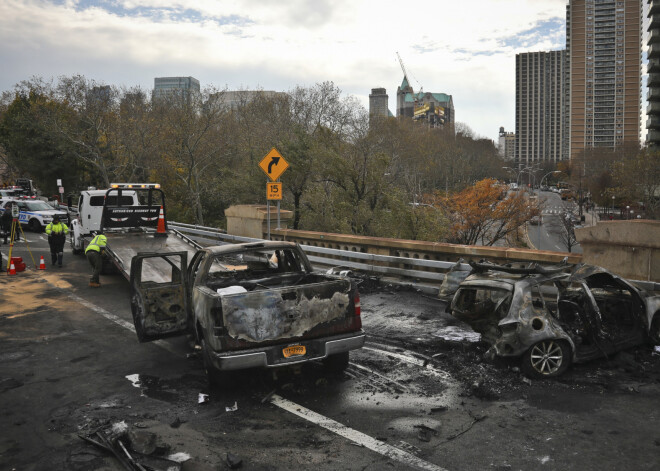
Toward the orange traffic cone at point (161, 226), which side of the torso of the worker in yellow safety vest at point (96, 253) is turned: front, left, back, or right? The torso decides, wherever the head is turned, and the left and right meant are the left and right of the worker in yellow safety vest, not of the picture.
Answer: front

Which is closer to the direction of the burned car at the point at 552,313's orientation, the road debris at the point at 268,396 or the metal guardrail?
the metal guardrail

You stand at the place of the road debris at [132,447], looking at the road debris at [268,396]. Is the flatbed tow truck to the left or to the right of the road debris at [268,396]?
left

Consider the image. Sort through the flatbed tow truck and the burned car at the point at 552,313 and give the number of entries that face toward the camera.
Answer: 0

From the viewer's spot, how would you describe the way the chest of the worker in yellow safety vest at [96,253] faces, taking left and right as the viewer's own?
facing away from the viewer and to the right of the viewer

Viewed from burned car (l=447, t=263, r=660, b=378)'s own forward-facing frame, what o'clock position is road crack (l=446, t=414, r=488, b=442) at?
The road crack is roughly at 5 o'clock from the burned car.

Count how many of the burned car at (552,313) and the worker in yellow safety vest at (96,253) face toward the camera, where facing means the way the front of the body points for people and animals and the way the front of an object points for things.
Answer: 0

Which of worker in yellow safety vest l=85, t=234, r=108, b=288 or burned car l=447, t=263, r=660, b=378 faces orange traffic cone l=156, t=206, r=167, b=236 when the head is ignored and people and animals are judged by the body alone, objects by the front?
the worker in yellow safety vest

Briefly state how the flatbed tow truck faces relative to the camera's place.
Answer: facing away from the viewer and to the left of the viewer

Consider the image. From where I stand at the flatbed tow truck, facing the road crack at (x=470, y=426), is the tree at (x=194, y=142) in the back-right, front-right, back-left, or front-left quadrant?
back-left
